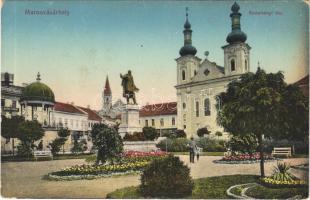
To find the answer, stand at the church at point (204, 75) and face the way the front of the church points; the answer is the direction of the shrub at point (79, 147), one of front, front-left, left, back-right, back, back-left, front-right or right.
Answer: front-right

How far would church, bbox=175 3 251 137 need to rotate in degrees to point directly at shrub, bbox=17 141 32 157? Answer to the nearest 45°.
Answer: approximately 45° to its right

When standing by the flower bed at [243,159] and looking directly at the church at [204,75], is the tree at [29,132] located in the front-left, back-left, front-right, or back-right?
front-left

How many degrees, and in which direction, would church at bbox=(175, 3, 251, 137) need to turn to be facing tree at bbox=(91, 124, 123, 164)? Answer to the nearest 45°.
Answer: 0° — it already faces it

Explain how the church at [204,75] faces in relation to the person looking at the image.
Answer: facing the viewer and to the left of the viewer

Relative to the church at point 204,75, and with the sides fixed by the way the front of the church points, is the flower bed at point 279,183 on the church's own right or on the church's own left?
on the church's own left

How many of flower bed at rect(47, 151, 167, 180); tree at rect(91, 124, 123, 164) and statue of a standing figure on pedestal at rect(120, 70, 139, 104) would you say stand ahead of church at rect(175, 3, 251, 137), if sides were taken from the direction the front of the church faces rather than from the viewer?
3

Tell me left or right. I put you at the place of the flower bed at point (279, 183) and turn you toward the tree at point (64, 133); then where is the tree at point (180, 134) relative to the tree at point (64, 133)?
right

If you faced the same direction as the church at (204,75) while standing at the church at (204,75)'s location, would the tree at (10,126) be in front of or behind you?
in front

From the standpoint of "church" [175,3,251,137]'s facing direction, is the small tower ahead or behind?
behind

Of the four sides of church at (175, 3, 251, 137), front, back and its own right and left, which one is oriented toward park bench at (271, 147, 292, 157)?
left
